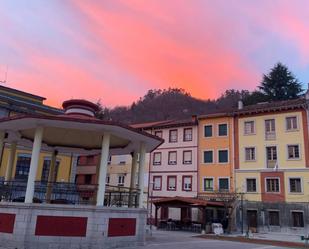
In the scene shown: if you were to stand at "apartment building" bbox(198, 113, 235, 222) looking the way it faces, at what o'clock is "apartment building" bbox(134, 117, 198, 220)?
"apartment building" bbox(134, 117, 198, 220) is roughly at 4 o'clock from "apartment building" bbox(198, 113, 235, 222).

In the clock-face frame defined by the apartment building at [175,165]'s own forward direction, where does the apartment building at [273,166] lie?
the apartment building at [273,166] is roughly at 10 o'clock from the apartment building at [175,165].

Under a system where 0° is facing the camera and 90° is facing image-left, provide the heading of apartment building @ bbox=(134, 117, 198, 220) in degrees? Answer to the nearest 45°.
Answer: approximately 0°

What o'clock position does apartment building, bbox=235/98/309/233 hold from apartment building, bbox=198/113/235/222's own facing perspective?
apartment building, bbox=235/98/309/233 is roughly at 10 o'clock from apartment building, bbox=198/113/235/222.

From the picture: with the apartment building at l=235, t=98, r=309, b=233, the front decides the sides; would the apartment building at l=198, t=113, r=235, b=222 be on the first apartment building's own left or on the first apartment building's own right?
on the first apartment building's own right

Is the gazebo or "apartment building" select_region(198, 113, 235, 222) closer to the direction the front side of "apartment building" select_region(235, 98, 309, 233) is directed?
the gazebo

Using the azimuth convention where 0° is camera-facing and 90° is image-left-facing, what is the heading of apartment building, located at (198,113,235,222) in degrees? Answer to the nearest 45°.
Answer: approximately 0°
